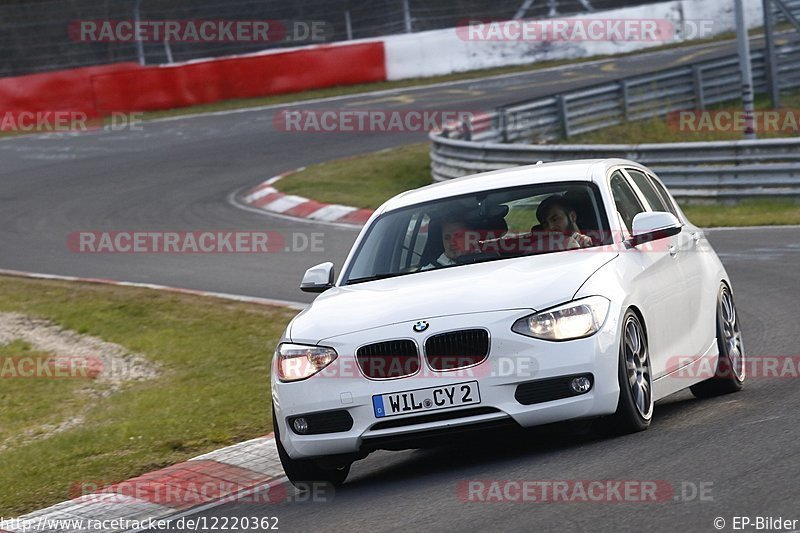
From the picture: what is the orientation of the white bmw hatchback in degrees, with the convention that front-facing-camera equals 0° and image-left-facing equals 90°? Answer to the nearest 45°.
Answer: approximately 45°

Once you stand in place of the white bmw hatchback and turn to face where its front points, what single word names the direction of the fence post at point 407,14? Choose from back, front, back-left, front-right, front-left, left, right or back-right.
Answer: back-right

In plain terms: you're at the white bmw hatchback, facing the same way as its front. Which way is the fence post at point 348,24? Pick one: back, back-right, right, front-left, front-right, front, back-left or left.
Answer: back-right

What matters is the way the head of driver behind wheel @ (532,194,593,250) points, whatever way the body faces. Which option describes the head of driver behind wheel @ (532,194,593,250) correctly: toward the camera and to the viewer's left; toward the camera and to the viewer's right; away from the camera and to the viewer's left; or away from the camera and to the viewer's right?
toward the camera and to the viewer's left

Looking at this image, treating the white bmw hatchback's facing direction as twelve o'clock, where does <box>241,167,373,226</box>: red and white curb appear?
The red and white curb is roughly at 4 o'clock from the white bmw hatchback.

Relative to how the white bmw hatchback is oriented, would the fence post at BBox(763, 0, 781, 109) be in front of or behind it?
behind

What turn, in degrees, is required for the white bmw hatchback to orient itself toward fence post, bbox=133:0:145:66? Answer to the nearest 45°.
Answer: approximately 135° to its right

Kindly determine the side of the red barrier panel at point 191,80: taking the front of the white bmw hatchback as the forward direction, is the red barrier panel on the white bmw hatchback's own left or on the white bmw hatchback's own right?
on the white bmw hatchback's own right
